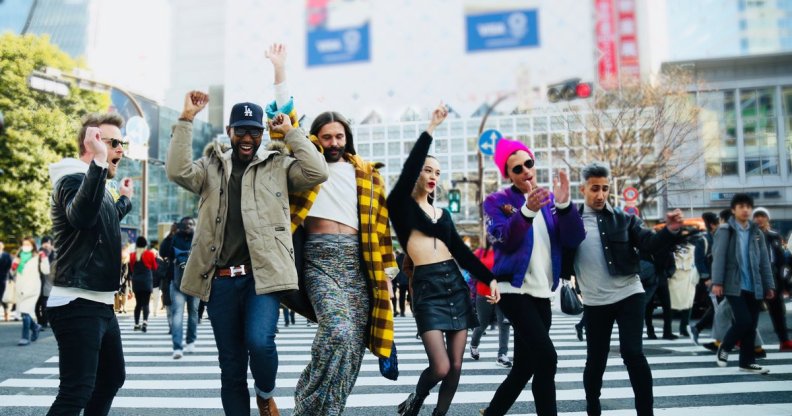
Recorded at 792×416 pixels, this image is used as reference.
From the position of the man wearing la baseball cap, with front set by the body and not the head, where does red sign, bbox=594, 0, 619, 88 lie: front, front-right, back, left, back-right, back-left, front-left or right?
back-left

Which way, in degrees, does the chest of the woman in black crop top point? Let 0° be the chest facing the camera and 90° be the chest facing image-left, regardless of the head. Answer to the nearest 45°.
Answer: approximately 315°

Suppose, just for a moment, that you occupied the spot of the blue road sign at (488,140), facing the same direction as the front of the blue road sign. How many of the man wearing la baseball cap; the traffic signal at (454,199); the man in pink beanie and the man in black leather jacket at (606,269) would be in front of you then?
3

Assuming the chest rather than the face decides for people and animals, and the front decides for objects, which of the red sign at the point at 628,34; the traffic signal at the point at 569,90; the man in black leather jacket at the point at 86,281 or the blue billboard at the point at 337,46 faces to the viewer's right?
the man in black leather jacket

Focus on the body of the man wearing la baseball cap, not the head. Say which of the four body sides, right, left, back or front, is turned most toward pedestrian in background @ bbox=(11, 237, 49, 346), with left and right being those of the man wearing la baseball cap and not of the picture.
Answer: back

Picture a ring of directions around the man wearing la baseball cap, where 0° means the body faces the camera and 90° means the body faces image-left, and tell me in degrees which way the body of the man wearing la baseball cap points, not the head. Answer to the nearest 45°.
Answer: approximately 0°

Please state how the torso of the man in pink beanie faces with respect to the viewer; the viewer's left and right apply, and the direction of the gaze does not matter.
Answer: facing the viewer and to the right of the viewer

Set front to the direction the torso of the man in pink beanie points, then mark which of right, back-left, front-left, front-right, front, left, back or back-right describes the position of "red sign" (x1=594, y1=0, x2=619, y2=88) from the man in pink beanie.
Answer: back-left
